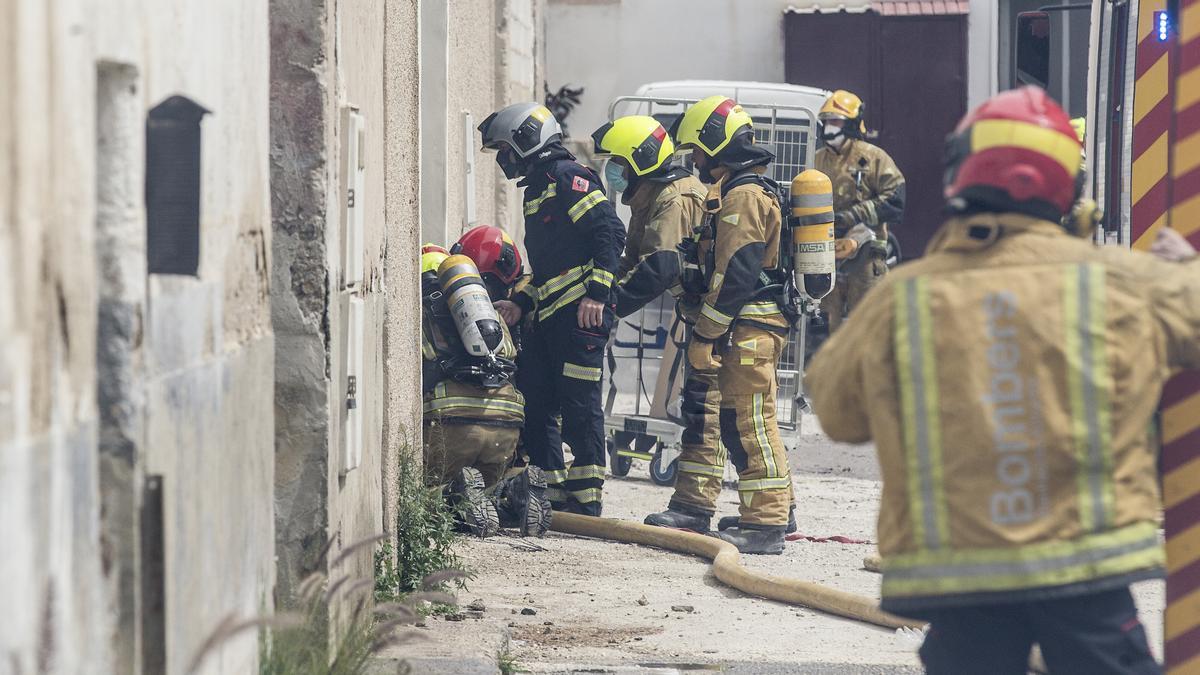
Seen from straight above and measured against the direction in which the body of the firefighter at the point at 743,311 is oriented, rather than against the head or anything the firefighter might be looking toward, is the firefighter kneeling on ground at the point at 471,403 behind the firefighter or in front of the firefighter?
in front

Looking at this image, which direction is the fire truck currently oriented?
away from the camera

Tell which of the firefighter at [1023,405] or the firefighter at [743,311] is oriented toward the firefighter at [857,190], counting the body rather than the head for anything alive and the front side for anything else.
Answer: the firefighter at [1023,405]

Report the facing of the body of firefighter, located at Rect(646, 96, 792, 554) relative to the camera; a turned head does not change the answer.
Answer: to the viewer's left

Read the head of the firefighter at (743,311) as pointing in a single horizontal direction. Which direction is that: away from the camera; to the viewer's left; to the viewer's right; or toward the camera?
to the viewer's left

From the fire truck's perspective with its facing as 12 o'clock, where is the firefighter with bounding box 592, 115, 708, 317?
The firefighter is roughly at 11 o'clock from the fire truck.

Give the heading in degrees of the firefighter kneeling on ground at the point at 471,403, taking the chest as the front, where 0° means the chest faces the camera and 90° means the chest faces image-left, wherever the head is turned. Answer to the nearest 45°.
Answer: approximately 135°

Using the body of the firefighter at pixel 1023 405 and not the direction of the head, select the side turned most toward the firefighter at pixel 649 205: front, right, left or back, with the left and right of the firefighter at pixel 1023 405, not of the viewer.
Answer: front

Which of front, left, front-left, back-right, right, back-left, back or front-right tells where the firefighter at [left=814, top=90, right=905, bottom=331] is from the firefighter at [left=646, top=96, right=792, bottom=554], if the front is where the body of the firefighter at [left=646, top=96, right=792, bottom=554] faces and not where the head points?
right

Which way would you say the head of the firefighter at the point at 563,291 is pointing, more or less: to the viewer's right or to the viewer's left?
to the viewer's left

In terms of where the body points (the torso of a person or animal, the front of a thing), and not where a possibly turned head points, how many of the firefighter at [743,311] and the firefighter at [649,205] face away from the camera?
0

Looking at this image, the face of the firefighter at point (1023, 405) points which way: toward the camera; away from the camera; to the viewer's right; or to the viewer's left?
away from the camera

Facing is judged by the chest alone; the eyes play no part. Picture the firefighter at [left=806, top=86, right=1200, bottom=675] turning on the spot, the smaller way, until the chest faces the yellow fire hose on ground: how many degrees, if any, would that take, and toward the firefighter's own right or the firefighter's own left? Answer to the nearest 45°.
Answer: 0° — they already face it

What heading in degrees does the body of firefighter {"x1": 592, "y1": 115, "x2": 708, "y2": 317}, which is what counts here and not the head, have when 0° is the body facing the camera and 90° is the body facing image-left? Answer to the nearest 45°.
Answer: approximately 90°

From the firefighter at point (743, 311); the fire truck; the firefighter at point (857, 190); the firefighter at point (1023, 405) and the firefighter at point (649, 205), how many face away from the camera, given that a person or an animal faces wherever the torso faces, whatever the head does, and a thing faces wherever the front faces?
2

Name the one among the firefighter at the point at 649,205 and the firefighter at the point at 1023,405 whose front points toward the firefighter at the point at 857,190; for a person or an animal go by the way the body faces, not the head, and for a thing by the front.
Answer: the firefighter at the point at 1023,405

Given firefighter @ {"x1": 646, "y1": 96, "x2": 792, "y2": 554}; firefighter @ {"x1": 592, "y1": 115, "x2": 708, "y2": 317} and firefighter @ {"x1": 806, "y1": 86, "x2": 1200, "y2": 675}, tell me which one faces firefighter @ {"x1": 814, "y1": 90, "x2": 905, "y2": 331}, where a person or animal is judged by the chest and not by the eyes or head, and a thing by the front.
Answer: firefighter @ {"x1": 806, "y1": 86, "x2": 1200, "y2": 675}

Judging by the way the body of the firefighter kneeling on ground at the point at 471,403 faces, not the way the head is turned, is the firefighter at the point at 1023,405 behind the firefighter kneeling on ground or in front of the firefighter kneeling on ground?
behind

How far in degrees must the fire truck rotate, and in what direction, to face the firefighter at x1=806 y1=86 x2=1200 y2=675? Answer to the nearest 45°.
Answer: approximately 135° to its left

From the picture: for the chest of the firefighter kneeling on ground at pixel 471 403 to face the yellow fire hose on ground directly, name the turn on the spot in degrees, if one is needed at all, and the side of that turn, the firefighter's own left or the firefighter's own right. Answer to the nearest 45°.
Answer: approximately 180°
